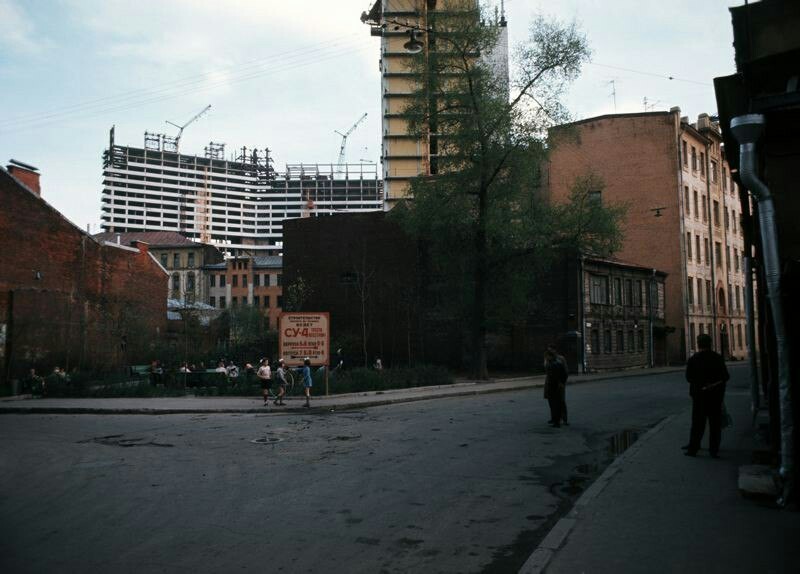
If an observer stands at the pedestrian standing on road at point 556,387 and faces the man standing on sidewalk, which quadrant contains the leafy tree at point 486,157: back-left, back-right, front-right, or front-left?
back-left

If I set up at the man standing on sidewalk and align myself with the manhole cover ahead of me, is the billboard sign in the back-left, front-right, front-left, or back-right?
front-right

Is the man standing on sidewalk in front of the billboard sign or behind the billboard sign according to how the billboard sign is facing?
in front

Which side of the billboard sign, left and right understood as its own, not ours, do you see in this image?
front

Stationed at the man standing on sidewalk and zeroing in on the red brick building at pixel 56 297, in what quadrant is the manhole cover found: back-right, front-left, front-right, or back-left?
front-left

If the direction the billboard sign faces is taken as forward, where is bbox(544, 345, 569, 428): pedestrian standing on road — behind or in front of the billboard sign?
in front

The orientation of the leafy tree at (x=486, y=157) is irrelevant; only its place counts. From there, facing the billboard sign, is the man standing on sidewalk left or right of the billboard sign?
left

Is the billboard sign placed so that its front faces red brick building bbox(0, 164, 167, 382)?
no

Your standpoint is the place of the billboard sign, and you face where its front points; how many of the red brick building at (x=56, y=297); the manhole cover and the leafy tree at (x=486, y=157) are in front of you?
1

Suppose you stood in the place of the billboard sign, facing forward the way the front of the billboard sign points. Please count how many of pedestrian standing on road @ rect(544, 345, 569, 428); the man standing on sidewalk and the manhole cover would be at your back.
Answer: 0

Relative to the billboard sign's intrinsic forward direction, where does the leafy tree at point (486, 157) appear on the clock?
The leafy tree is roughly at 8 o'clock from the billboard sign.

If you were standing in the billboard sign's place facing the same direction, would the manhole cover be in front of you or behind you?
in front

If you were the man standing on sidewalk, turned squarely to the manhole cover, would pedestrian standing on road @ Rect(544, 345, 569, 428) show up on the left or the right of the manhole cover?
right
